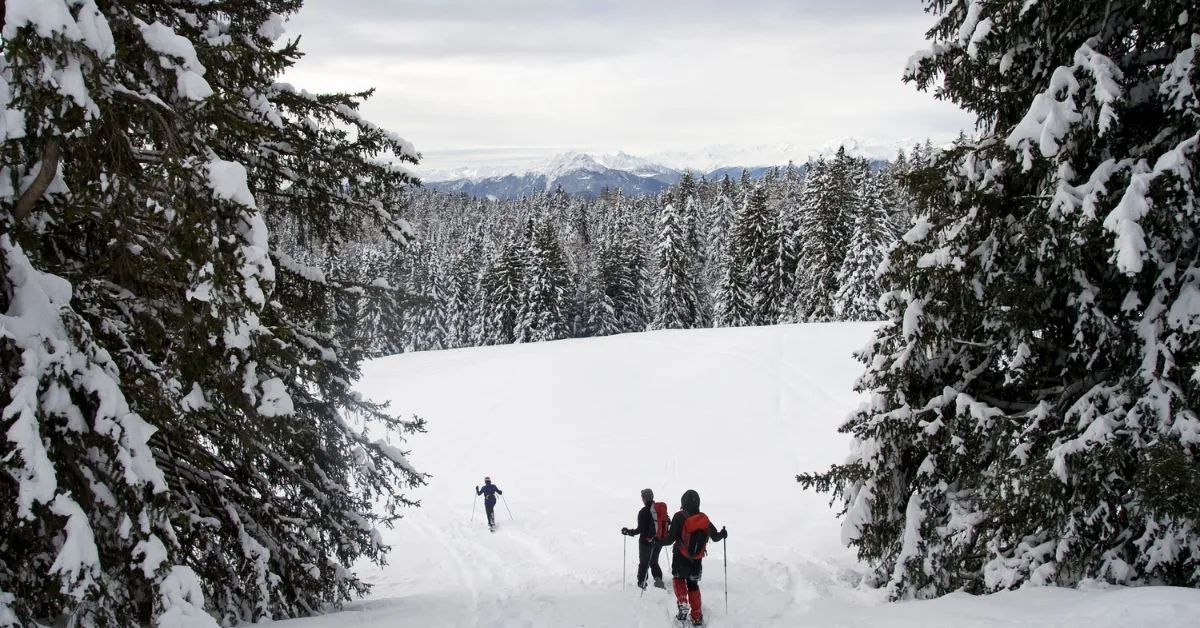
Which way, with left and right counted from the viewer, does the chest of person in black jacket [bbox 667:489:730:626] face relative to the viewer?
facing away from the viewer

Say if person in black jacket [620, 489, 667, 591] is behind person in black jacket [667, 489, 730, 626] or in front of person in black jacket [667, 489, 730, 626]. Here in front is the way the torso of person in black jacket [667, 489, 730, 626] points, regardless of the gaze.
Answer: in front

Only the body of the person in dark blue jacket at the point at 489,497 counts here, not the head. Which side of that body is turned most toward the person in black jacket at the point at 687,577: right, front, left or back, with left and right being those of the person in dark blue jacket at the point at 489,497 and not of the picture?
back

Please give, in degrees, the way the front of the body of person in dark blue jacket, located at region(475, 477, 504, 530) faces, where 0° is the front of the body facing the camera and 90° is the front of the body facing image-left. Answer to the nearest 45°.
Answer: approximately 180°

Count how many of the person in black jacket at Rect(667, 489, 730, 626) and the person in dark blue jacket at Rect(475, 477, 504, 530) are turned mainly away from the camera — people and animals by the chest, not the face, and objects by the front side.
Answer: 2

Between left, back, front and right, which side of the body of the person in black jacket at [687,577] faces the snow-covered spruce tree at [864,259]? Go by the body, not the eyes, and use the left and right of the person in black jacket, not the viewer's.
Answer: front
